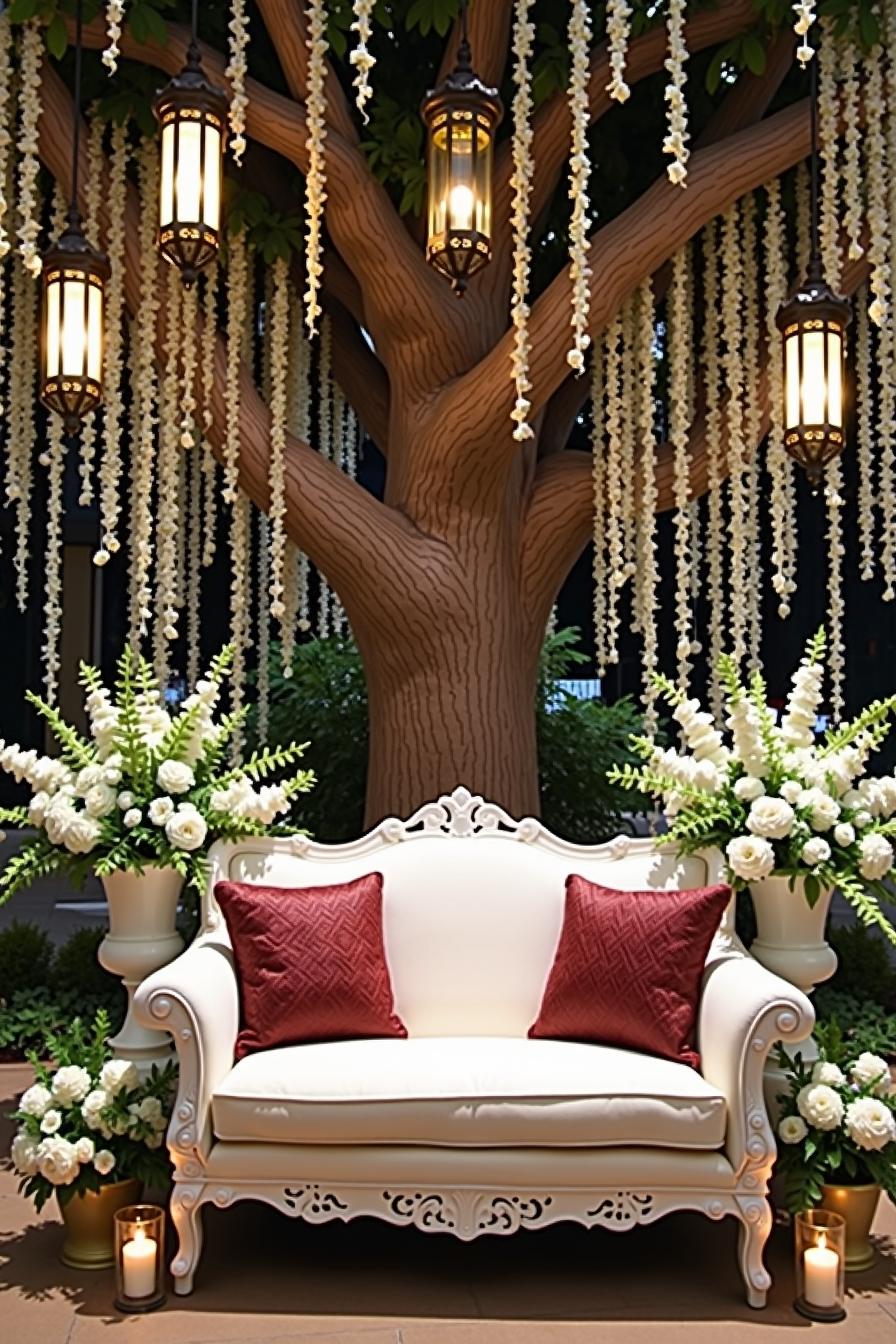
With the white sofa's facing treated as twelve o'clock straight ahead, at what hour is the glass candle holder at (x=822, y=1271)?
The glass candle holder is roughly at 9 o'clock from the white sofa.

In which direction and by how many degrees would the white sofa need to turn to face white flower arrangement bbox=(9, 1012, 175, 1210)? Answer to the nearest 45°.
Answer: approximately 90° to its right

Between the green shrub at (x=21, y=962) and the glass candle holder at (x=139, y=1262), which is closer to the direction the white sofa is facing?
the glass candle holder

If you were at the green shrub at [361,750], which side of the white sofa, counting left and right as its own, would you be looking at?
back

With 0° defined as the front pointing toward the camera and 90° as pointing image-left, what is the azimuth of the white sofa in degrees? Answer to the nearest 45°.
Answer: approximately 0°

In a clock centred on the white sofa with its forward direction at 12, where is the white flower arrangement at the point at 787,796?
The white flower arrangement is roughly at 8 o'clock from the white sofa.
